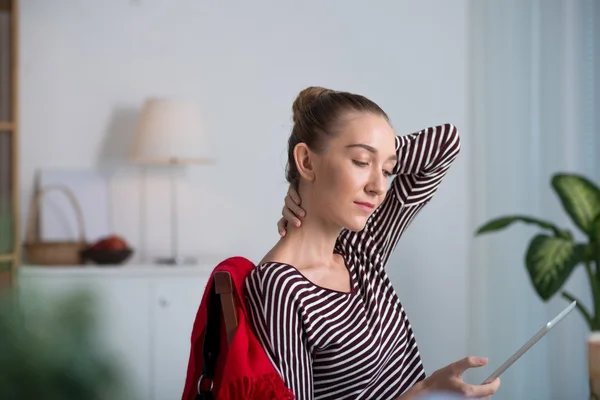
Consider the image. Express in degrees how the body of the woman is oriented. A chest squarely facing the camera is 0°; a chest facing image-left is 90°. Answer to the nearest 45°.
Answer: approximately 315°

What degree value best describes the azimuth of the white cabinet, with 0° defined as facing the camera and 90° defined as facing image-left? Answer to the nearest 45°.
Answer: approximately 0°

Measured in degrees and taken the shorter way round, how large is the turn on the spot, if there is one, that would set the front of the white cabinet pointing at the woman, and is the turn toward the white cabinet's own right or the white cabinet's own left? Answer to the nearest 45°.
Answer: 0° — it already faces them

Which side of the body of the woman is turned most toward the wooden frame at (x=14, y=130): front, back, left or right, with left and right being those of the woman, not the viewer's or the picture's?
back

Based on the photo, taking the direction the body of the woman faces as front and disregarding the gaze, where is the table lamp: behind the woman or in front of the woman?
behind

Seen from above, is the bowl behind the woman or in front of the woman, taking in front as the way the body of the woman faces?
behind

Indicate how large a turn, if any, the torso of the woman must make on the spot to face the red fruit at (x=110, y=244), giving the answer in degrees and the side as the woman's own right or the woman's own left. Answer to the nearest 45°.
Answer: approximately 180°

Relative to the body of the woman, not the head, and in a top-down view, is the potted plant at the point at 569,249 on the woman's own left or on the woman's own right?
on the woman's own left
